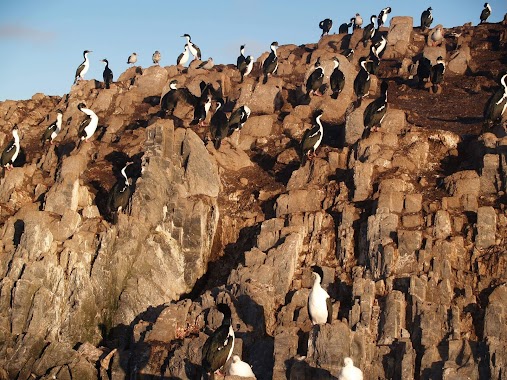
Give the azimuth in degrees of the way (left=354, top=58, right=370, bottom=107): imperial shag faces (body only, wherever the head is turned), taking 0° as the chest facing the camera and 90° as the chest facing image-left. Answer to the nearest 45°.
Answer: approximately 225°
